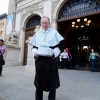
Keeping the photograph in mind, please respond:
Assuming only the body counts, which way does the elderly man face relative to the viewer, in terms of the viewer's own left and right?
facing the viewer
